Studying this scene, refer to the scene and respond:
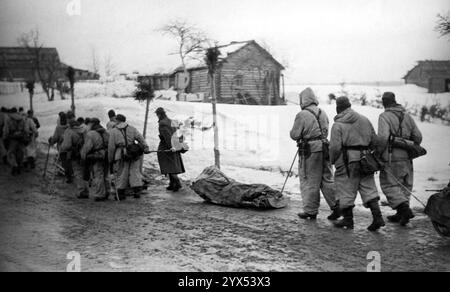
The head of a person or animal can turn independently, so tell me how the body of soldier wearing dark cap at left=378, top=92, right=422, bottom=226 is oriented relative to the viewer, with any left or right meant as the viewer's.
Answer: facing away from the viewer and to the left of the viewer

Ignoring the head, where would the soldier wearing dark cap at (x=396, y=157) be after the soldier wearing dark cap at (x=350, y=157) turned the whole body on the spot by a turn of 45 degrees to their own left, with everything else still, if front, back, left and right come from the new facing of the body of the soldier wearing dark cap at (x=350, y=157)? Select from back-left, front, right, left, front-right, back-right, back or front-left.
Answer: back-right

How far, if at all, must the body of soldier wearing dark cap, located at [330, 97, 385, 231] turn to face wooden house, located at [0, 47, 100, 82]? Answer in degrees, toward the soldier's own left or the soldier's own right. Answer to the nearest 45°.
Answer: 0° — they already face it

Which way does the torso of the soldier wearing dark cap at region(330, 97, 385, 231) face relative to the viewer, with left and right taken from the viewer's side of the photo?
facing away from the viewer and to the left of the viewer

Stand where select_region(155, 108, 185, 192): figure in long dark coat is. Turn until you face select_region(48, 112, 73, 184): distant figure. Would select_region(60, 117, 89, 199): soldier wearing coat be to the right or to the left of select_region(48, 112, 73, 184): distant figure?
left

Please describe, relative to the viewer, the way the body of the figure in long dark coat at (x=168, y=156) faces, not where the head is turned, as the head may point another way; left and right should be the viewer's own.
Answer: facing to the left of the viewer

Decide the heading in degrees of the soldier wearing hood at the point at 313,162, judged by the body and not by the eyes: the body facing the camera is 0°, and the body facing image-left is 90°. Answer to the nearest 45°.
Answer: approximately 135°

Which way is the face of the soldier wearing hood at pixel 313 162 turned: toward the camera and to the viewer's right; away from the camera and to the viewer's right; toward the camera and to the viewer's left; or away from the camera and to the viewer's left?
away from the camera and to the viewer's left

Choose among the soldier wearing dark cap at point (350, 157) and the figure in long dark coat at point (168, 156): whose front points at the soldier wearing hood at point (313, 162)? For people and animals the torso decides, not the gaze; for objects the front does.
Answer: the soldier wearing dark cap at point (350, 157)

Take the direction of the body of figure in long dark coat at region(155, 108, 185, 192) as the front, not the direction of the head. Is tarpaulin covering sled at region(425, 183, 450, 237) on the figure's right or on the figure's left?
on the figure's left

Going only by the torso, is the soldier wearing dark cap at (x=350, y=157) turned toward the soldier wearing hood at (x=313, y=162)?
yes
